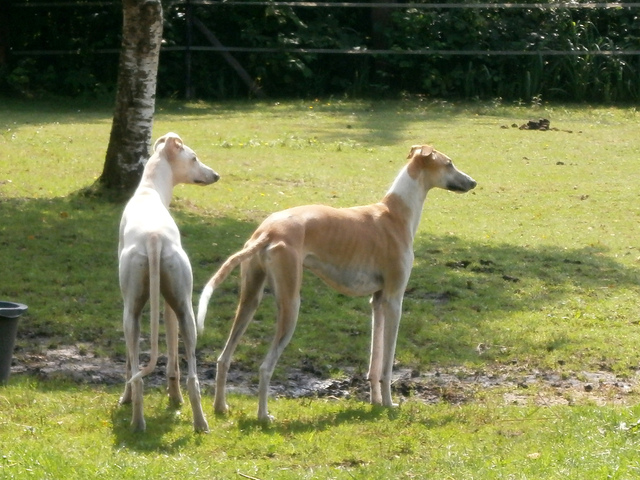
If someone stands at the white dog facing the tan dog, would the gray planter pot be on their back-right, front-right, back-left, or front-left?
back-left

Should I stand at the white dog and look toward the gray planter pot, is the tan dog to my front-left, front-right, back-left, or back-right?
back-right

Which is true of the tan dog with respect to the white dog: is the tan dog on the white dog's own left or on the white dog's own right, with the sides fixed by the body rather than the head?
on the white dog's own right

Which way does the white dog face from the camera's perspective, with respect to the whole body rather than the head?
away from the camera

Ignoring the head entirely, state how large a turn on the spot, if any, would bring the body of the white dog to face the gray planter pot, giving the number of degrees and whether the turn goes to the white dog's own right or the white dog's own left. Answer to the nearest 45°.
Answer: approximately 45° to the white dog's own left
